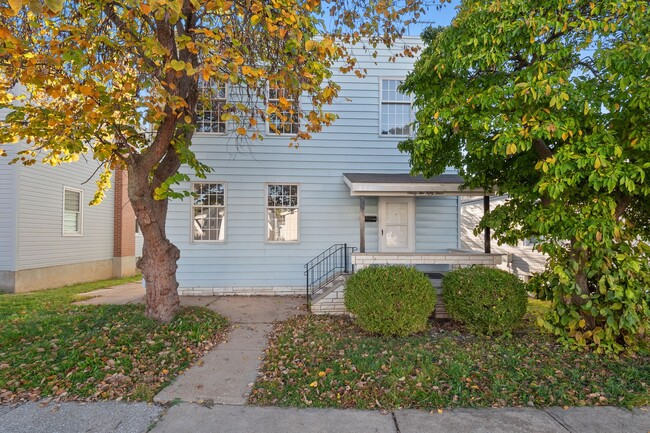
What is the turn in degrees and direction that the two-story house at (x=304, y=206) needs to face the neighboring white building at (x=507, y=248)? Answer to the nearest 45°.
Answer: approximately 135° to its left

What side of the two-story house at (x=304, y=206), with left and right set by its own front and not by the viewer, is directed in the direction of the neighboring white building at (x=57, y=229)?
right

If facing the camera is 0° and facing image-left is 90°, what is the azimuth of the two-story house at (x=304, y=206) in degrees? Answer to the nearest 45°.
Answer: approximately 0°

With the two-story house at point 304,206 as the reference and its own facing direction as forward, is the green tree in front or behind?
in front

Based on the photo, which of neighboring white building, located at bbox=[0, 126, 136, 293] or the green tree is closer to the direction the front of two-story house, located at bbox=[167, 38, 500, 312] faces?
the green tree

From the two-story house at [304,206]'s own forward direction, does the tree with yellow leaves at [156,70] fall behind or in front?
in front

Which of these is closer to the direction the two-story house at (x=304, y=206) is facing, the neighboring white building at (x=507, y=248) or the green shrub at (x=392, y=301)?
the green shrub

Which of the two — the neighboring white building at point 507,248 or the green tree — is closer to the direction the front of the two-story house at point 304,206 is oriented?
the green tree

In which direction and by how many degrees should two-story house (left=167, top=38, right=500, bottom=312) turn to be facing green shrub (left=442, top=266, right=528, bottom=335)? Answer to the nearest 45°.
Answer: approximately 45° to its left
